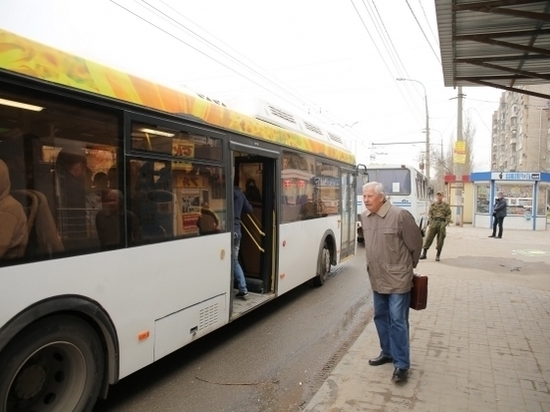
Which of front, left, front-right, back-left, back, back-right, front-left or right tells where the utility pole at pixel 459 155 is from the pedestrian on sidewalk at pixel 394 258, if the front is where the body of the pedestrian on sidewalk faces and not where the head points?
back-right

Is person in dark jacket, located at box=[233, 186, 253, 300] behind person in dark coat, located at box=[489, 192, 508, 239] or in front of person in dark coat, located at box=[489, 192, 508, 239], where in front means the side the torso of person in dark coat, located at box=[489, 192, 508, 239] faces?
in front

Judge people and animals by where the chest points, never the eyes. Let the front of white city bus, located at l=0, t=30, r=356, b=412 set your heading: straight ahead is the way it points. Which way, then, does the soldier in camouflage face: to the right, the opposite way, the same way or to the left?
the opposite way
